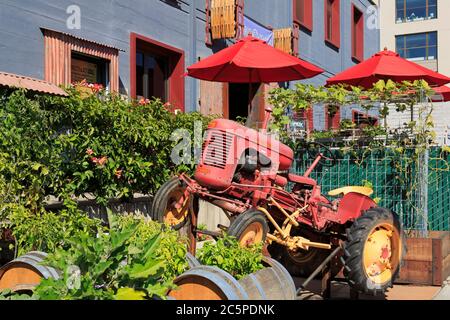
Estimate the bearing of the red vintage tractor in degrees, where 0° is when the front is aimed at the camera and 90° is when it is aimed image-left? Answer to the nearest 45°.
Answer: approximately 45°

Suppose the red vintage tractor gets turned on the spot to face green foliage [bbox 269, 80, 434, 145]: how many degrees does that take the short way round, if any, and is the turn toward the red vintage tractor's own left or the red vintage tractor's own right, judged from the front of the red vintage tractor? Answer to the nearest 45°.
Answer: approximately 180°

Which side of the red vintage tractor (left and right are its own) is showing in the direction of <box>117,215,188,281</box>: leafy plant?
front

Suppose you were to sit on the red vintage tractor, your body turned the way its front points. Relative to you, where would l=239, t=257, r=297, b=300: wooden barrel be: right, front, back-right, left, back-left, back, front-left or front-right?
front-left

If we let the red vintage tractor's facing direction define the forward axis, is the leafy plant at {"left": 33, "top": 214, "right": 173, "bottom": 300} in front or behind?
in front

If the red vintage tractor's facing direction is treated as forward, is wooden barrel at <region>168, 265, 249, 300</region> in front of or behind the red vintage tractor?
in front

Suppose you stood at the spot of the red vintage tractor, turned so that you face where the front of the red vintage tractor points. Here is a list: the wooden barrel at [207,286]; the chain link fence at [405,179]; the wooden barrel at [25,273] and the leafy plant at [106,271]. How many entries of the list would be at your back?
1

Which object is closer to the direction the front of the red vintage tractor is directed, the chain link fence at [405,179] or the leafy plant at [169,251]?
the leafy plant

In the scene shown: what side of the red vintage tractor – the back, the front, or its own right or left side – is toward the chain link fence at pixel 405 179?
back

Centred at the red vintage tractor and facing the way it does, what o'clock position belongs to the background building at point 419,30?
The background building is roughly at 5 o'clock from the red vintage tractor.
